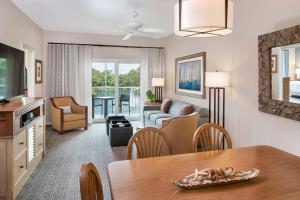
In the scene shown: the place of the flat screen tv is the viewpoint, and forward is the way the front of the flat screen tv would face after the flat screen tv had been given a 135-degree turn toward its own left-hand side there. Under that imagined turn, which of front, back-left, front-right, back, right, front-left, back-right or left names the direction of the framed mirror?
back-right

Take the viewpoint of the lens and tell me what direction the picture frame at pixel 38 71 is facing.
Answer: facing the viewer and to the right of the viewer

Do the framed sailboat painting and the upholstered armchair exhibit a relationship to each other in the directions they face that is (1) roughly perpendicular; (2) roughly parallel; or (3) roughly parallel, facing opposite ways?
roughly perpendicular

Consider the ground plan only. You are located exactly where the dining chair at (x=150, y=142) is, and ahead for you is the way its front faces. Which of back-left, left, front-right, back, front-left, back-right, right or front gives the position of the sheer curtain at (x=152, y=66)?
back

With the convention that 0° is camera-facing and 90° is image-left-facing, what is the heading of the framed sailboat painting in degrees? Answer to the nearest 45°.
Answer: approximately 45°

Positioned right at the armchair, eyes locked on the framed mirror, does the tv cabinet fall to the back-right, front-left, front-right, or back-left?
front-right

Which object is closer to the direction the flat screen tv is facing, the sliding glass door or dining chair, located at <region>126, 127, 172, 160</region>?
the dining chair

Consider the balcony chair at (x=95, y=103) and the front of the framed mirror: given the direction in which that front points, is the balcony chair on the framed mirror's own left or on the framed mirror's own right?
on the framed mirror's own right
